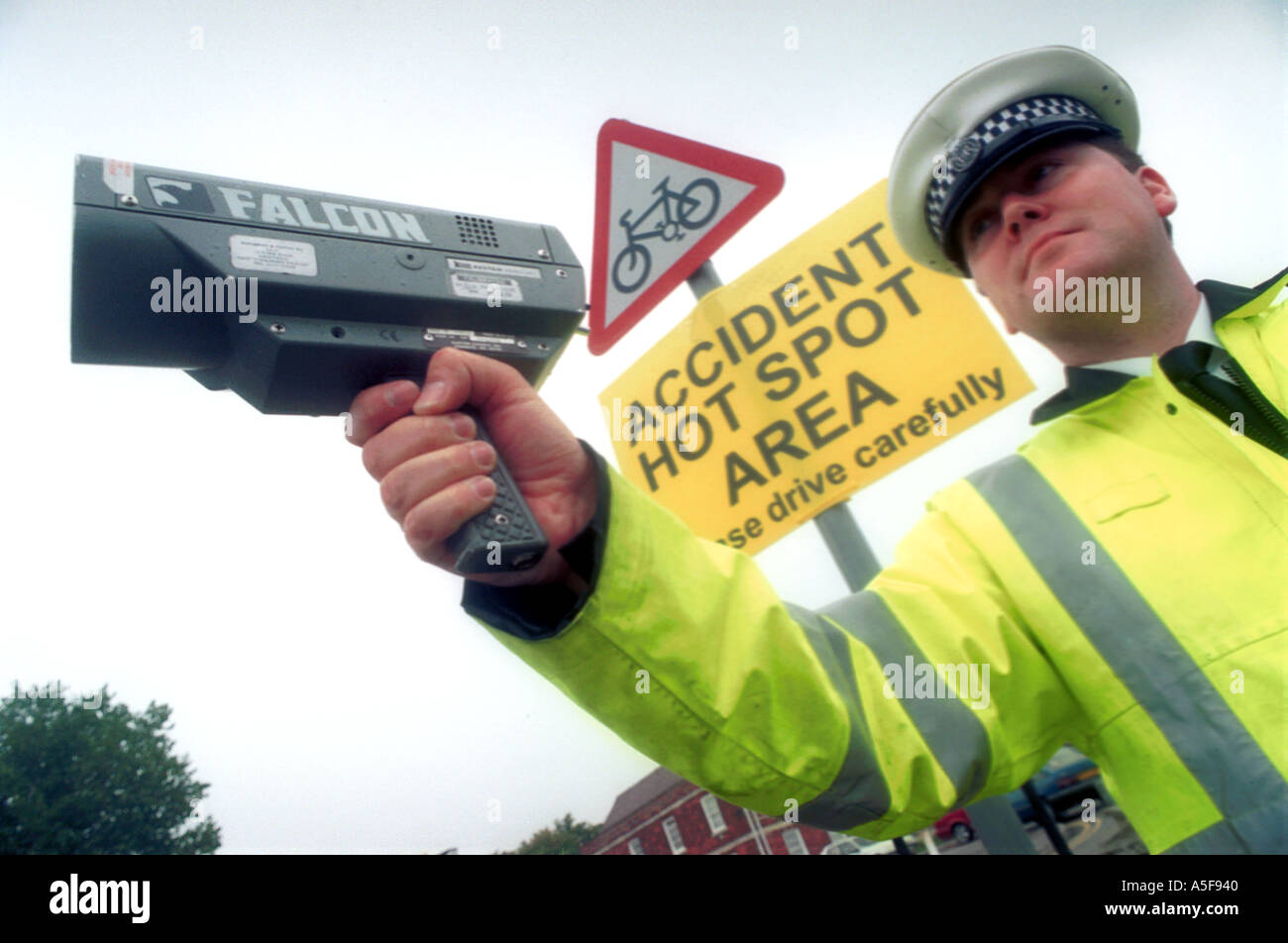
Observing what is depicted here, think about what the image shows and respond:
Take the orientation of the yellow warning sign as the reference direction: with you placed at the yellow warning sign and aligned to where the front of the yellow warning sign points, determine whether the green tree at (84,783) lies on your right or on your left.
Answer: on your right

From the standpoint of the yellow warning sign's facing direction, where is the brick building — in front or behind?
behind
